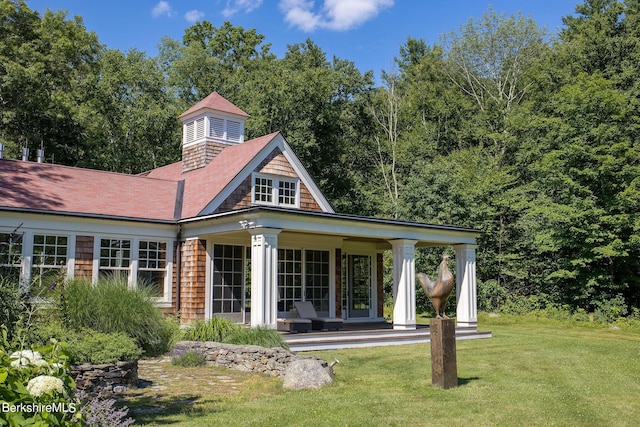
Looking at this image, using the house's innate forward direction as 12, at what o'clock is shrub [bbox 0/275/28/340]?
The shrub is roughly at 2 o'clock from the house.

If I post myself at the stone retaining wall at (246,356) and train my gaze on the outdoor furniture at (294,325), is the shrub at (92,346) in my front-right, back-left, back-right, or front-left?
back-left

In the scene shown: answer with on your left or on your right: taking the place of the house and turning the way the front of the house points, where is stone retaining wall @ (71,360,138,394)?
on your right

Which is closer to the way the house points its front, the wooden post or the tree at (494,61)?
the wooden post

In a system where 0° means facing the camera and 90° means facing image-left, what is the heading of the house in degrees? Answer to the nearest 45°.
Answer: approximately 315°

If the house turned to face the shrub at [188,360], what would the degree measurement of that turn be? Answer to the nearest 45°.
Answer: approximately 45° to its right

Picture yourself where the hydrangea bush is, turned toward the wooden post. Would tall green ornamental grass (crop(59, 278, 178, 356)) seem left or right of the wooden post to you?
left

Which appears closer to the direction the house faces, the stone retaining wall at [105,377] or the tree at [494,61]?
the stone retaining wall

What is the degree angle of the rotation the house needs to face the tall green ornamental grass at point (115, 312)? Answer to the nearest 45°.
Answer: approximately 45° to its right

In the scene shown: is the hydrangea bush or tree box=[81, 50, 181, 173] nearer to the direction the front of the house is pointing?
the hydrangea bush

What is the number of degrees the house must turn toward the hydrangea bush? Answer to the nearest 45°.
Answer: approximately 45° to its right

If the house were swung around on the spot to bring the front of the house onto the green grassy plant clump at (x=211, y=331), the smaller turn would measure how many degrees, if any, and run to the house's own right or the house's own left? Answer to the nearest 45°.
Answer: approximately 45° to the house's own right
